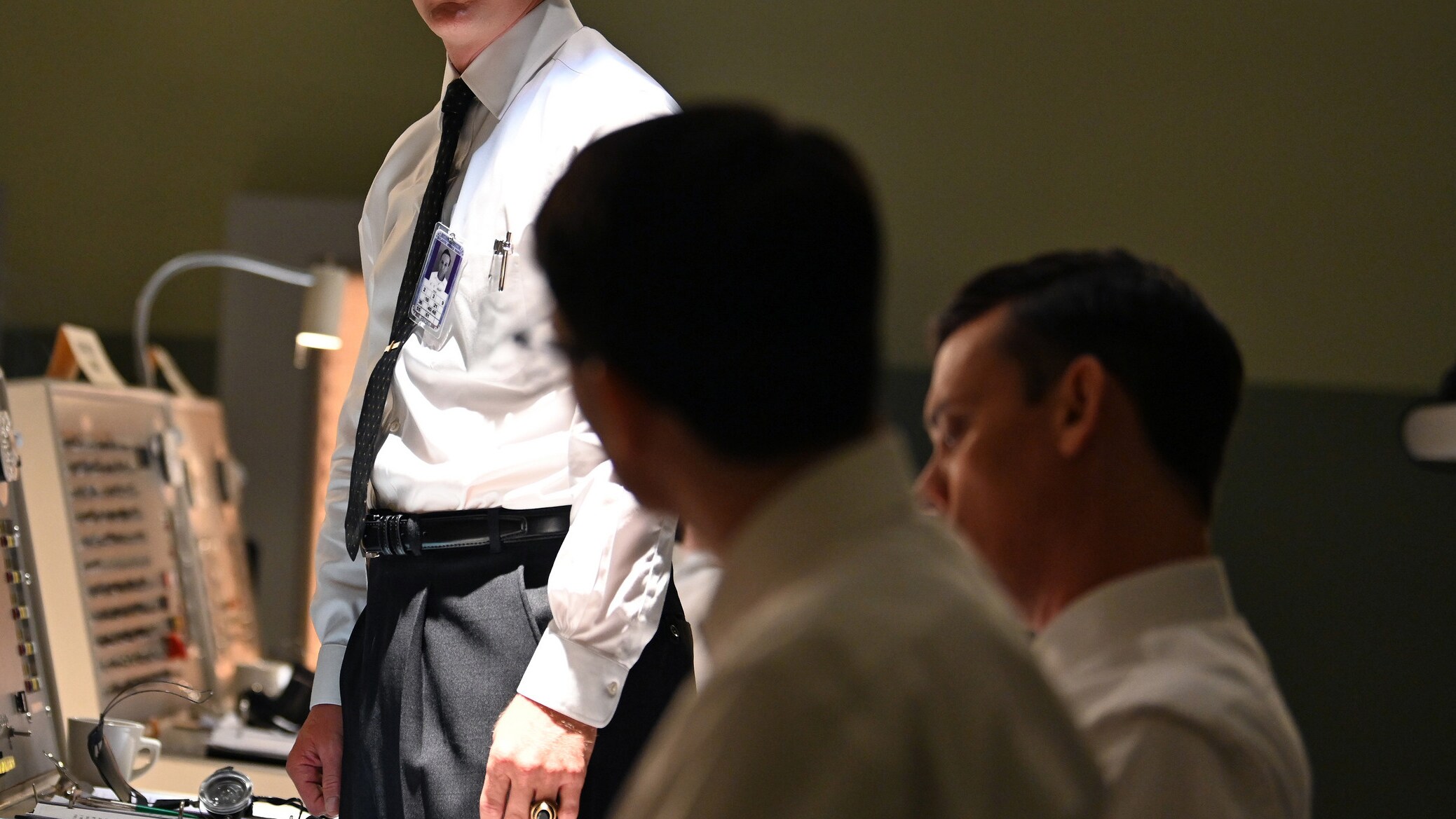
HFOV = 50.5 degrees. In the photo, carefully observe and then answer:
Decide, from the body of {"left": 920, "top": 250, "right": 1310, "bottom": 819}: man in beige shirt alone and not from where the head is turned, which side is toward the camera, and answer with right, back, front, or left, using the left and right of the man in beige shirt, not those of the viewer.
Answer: left

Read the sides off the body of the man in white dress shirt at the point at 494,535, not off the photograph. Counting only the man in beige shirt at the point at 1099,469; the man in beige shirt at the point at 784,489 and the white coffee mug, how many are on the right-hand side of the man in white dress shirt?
1

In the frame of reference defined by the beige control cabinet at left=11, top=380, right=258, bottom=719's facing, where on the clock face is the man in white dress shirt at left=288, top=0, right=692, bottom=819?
The man in white dress shirt is roughly at 1 o'clock from the beige control cabinet.

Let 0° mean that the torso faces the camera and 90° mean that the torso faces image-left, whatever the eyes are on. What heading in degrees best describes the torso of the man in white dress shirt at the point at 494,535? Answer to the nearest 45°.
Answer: approximately 45°

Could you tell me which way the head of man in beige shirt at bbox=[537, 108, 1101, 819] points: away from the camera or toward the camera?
away from the camera

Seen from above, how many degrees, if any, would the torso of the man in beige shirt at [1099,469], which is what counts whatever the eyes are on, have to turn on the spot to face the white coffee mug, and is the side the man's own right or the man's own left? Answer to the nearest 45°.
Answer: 0° — they already face it

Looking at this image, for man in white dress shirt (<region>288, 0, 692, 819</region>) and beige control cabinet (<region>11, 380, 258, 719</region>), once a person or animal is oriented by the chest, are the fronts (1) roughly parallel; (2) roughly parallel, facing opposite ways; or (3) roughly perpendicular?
roughly perpendicular

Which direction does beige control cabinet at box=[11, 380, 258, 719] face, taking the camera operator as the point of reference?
facing the viewer and to the right of the viewer

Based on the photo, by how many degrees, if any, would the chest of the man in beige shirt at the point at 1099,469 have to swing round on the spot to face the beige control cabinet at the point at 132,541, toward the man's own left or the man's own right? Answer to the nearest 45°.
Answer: approximately 45° to the man's own right

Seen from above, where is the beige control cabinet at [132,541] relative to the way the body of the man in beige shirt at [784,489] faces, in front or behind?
in front

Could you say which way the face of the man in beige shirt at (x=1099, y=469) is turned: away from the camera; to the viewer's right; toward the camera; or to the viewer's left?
to the viewer's left

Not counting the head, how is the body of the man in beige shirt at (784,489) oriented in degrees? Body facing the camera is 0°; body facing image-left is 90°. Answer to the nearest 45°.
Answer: approximately 135°

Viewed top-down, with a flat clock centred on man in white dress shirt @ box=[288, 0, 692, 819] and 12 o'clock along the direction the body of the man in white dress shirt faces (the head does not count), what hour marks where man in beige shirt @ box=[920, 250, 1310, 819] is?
The man in beige shirt is roughly at 9 o'clock from the man in white dress shirt.

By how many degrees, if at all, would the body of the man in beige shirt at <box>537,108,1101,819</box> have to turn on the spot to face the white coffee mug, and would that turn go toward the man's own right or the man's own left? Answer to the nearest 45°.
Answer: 0° — they already face it
